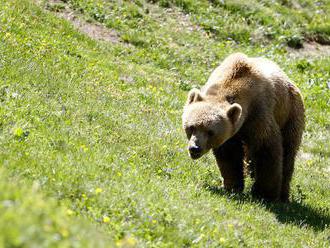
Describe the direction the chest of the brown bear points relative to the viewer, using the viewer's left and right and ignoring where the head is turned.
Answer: facing the viewer and to the left of the viewer
